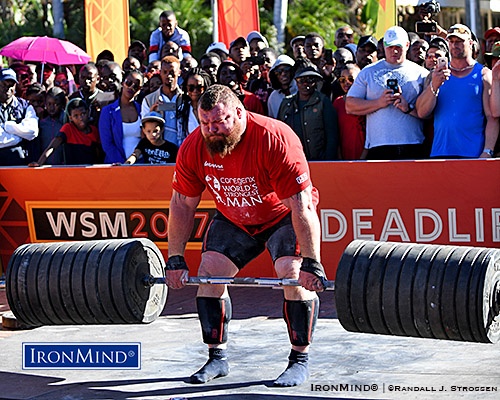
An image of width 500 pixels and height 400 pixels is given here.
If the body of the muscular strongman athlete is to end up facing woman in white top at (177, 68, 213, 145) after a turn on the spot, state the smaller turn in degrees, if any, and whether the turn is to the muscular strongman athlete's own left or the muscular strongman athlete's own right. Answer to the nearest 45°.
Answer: approximately 135° to the muscular strongman athlete's own right

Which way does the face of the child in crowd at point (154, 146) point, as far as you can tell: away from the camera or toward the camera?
toward the camera

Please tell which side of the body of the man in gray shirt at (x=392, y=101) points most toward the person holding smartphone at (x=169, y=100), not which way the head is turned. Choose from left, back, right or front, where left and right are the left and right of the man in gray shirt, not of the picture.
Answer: right

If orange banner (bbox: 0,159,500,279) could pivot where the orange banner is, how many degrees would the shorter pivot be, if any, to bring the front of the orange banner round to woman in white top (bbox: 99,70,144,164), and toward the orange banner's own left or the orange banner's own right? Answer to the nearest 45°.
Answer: approximately 135° to the orange banner's own right

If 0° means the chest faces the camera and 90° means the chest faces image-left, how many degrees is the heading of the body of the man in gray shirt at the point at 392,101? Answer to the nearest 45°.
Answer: approximately 0°

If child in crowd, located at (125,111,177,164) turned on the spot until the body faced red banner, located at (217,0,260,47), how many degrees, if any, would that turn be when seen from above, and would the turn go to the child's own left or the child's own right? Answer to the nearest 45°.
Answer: approximately 180°

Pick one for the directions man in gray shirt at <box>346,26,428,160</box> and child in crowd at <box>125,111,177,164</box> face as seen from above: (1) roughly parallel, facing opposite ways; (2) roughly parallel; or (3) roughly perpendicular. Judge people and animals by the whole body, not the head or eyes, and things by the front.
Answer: roughly parallel

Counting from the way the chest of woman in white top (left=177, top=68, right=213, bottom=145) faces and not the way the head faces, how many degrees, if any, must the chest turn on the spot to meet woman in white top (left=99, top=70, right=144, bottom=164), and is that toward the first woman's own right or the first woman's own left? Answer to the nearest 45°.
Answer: approximately 135° to the first woman's own right

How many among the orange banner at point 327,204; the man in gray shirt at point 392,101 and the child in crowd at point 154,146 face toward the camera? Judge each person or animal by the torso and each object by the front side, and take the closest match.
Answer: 3

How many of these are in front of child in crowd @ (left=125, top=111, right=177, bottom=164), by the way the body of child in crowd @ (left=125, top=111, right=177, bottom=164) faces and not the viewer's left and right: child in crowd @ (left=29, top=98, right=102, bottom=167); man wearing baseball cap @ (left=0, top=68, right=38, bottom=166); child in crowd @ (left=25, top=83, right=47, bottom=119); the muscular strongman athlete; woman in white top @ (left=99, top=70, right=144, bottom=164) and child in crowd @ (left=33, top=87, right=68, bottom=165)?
1

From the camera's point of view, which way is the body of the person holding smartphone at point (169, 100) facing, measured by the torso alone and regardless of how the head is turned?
toward the camera

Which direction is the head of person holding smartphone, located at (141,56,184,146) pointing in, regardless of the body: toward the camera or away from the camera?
toward the camera

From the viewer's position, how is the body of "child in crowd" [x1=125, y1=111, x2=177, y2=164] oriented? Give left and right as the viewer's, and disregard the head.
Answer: facing the viewer

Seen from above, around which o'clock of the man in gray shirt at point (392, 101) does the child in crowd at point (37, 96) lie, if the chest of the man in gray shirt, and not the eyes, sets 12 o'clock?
The child in crowd is roughly at 4 o'clock from the man in gray shirt.

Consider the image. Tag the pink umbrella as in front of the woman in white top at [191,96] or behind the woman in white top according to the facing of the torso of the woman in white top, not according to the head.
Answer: behind
